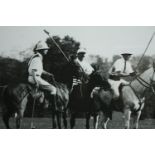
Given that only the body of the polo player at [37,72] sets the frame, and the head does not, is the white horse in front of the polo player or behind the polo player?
in front

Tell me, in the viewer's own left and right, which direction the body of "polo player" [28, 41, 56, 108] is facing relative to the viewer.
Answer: facing to the right of the viewer

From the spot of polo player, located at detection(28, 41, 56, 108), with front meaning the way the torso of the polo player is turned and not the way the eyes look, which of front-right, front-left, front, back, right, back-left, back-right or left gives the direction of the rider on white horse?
front

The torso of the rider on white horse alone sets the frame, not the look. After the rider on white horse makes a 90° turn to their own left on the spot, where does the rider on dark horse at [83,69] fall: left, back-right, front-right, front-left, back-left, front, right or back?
back-left
